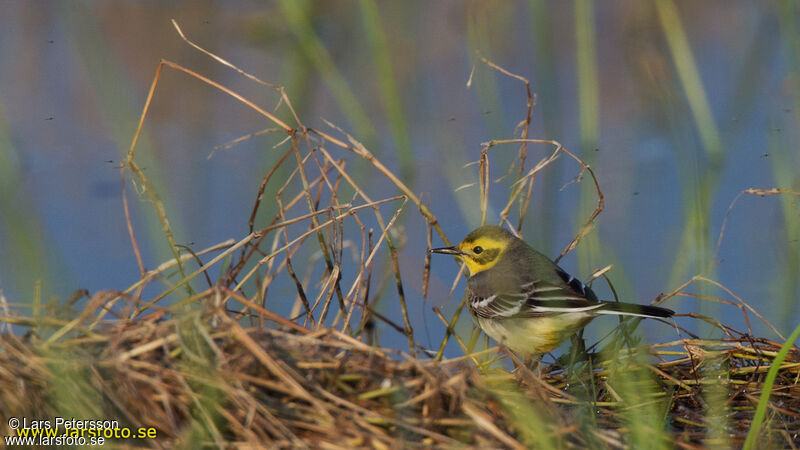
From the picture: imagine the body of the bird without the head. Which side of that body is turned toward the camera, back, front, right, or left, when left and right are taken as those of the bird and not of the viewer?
left
